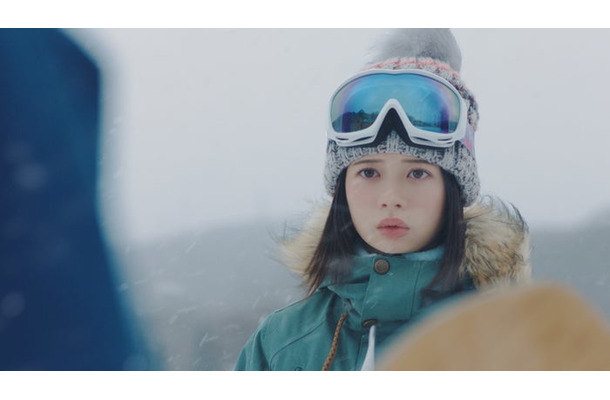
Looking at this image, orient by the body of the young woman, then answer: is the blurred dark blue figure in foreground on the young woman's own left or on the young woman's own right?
on the young woman's own right

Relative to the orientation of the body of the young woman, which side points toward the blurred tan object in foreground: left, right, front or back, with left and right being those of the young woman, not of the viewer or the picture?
front

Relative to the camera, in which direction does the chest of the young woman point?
toward the camera

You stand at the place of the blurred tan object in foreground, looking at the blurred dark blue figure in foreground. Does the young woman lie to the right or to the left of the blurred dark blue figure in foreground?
right
